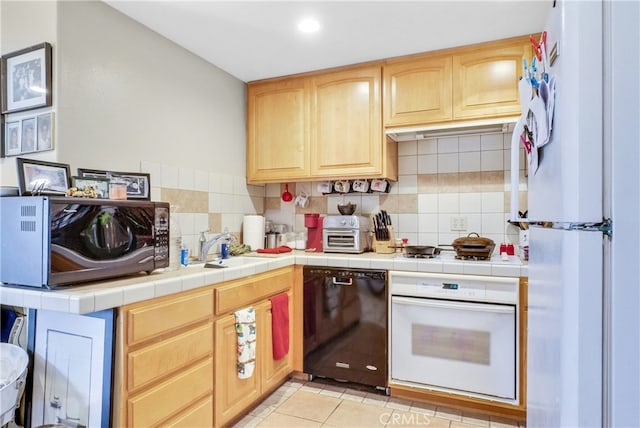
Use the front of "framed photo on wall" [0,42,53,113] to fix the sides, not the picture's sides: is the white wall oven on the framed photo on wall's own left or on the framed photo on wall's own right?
on the framed photo on wall's own left

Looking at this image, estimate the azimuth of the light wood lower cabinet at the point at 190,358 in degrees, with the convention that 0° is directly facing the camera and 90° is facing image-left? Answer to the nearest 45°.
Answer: approximately 315°

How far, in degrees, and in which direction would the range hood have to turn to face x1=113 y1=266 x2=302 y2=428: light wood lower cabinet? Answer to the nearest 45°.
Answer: approximately 45° to its right

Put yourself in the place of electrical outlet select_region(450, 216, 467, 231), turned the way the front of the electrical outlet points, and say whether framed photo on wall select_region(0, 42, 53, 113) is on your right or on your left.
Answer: on your right

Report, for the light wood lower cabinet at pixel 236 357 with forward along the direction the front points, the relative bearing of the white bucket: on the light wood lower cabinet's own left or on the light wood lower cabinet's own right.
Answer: on the light wood lower cabinet's own right

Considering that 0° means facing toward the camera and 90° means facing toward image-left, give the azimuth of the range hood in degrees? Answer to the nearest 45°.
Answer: approximately 0°

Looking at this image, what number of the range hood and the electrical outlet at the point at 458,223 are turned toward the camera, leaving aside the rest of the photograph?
2

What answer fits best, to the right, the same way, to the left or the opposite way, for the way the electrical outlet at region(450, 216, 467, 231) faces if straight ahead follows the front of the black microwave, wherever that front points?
to the right

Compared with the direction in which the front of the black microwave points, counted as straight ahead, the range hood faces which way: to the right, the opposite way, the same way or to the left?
to the right

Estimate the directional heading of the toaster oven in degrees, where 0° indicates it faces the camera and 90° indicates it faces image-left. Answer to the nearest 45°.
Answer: approximately 0°

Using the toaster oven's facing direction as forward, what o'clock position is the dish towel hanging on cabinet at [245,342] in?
The dish towel hanging on cabinet is roughly at 1 o'clock from the toaster oven.
